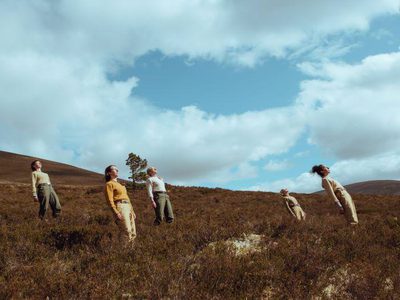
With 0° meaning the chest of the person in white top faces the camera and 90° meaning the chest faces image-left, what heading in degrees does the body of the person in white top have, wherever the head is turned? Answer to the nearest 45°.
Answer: approximately 315°

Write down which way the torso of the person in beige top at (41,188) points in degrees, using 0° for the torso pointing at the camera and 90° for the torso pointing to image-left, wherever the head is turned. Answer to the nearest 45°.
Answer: approximately 315°

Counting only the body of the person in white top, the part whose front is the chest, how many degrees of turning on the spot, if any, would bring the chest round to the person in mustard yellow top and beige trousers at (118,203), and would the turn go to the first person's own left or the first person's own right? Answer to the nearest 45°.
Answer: approximately 45° to the first person's own right
